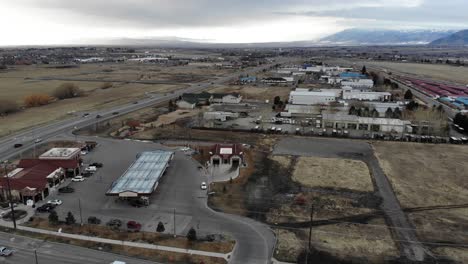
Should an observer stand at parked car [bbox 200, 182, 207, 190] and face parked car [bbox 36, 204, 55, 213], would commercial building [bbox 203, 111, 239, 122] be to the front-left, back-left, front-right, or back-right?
back-right

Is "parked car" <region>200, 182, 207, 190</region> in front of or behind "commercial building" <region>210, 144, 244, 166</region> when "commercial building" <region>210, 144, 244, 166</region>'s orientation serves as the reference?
in front

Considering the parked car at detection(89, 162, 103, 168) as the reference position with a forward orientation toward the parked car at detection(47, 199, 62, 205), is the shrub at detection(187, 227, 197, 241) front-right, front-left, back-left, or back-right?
front-left

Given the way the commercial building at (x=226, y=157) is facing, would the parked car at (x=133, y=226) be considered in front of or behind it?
in front

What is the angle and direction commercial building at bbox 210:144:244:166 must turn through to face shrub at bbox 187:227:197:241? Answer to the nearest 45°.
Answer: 0° — it already faces it

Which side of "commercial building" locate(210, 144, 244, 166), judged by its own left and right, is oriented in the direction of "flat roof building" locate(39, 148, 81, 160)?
right

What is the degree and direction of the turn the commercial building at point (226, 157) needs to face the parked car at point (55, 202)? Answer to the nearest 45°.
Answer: approximately 45° to its right

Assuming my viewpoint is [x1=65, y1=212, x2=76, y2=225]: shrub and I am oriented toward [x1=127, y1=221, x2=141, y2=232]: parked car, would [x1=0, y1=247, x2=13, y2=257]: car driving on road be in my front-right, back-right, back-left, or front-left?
back-right

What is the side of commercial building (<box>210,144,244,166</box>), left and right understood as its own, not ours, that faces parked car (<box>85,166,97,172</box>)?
right

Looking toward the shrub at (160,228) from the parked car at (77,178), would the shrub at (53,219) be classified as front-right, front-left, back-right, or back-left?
front-right

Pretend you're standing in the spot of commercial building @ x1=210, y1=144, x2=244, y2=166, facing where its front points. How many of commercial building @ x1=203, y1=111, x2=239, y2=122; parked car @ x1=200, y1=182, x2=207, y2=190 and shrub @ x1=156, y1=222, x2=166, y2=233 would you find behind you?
1

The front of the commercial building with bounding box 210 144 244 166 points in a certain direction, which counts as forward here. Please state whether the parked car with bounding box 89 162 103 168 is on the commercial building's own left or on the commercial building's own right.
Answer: on the commercial building's own right

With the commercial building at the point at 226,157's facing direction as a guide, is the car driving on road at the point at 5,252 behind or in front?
in front

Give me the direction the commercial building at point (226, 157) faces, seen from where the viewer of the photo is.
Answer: facing the viewer

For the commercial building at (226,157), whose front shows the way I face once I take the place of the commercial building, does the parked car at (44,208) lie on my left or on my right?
on my right

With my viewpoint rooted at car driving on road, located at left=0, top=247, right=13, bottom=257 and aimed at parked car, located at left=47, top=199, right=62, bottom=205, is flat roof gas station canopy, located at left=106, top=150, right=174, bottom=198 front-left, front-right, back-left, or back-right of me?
front-right
